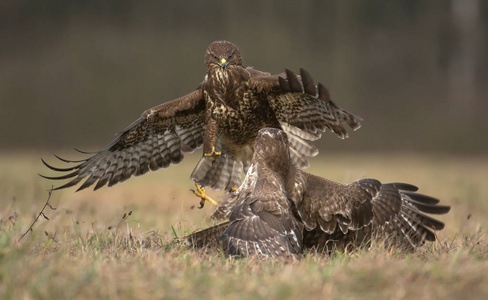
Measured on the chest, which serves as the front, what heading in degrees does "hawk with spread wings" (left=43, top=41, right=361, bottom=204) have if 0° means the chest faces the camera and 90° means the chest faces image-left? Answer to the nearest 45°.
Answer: approximately 0°

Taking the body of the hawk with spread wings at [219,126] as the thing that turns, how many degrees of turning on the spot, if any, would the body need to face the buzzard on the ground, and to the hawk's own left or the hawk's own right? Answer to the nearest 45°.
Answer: approximately 45° to the hawk's own left
